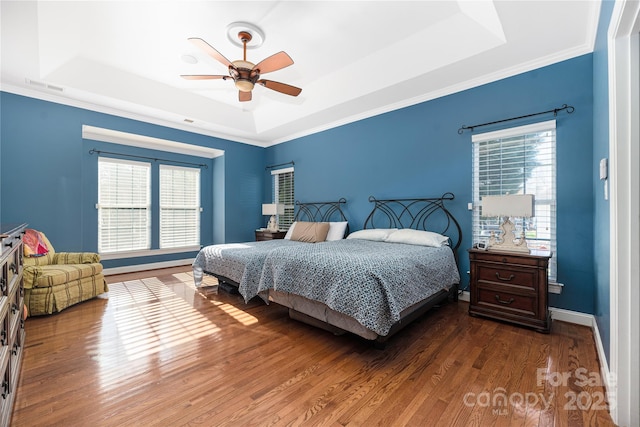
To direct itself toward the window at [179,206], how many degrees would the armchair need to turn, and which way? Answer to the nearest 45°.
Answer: approximately 90° to its left

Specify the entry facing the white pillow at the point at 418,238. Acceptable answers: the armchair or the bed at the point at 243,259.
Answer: the armchair

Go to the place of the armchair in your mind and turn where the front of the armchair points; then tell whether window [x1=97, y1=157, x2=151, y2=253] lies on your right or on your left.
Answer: on your left

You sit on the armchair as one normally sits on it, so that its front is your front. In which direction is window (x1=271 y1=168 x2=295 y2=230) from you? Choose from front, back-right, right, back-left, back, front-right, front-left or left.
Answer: front-left

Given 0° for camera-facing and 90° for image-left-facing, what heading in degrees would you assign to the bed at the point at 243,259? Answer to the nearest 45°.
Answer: approximately 45°

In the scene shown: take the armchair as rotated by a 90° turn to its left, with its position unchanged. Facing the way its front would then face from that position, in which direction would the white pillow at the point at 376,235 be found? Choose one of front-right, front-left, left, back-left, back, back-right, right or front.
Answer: right

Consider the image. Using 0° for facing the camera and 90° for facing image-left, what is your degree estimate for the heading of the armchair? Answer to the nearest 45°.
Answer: approximately 315°

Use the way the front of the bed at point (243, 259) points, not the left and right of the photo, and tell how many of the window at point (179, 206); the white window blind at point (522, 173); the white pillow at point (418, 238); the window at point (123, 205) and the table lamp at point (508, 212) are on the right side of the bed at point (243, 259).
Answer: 2

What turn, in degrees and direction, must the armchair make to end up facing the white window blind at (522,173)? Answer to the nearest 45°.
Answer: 0° — it already faces it

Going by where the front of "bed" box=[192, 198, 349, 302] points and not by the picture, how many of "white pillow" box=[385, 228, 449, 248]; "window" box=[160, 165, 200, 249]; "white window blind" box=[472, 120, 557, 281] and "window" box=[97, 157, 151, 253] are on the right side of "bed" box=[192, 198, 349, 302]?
2

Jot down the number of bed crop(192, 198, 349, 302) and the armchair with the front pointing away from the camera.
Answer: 0

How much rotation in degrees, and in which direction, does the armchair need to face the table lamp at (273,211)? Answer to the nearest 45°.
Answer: approximately 45° to its left

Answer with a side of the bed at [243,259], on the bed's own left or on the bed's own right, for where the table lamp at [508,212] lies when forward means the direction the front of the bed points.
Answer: on the bed's own left

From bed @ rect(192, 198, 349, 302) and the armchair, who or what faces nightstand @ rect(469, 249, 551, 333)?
the armchair

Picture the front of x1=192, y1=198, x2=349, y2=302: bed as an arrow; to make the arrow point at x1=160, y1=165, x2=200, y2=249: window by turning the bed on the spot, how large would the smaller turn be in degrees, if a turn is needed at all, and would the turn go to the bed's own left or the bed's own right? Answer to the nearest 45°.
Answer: approximately 90° to the bed's own right

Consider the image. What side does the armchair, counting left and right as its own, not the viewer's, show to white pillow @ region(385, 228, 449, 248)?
front

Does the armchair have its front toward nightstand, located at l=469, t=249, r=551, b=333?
yes
